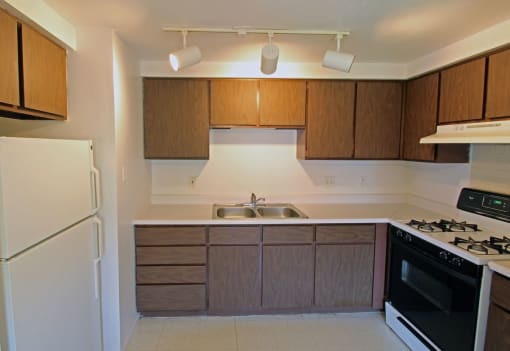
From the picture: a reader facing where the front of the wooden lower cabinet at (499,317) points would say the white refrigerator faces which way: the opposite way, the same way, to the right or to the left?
the opposite way

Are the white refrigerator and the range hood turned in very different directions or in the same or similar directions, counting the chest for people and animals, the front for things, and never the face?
very different directions

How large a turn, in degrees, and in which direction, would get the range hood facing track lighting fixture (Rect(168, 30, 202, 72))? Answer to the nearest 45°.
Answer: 0° — it already faces it

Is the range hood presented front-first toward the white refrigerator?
yes

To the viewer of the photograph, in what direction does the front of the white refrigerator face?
facing the viewer and to the right of the viewer

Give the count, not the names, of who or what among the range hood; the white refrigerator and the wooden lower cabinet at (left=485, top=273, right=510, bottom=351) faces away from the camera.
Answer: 0

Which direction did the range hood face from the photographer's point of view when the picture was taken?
facing the viewer and to the left of the viewer

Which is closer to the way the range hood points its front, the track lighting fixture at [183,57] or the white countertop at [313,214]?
the track lighting fixture

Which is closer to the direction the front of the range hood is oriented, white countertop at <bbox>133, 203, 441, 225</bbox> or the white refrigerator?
the white refrigerator

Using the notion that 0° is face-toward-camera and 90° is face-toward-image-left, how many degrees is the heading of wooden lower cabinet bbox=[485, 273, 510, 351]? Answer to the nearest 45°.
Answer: approximately 45°
